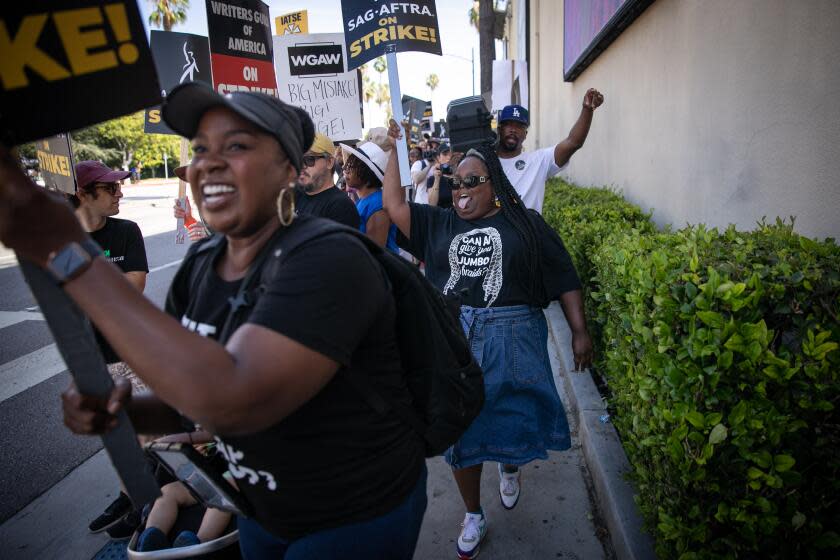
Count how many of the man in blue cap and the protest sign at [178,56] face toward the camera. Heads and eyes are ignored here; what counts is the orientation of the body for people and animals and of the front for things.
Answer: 2

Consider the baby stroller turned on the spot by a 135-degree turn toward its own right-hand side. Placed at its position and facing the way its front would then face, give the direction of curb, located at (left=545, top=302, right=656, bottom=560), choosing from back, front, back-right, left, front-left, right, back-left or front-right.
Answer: right

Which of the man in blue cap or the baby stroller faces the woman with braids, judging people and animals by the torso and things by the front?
the man in blue cap

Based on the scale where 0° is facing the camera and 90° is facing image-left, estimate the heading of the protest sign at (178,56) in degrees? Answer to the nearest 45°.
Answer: approximately 0°

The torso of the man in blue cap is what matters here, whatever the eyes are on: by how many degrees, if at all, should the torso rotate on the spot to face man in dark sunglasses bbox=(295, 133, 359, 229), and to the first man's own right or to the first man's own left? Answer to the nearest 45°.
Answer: approximately 45° to the first man's own right

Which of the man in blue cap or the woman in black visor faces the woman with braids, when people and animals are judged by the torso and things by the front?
the man in blue cap

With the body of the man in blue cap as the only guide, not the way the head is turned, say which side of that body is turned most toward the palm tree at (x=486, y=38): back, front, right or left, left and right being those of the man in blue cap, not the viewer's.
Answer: back

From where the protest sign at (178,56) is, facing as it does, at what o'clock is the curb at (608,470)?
The curb is roughly at 11 o'clock from the protest sign.

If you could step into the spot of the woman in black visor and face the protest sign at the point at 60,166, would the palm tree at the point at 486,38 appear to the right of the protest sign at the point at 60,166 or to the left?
right

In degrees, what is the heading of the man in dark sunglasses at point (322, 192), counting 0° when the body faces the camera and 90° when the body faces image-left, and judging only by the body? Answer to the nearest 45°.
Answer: approximately 45°
